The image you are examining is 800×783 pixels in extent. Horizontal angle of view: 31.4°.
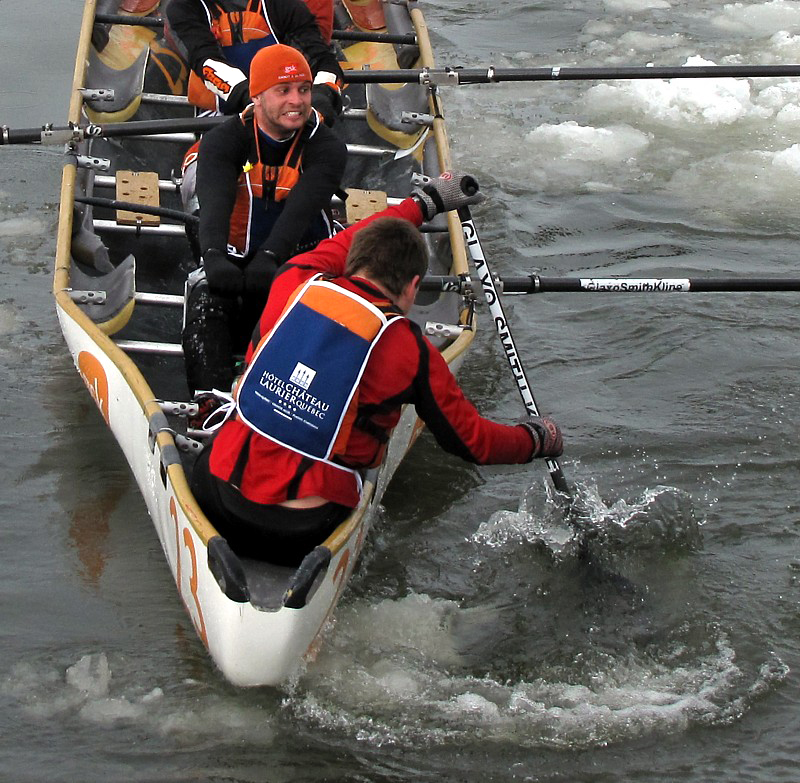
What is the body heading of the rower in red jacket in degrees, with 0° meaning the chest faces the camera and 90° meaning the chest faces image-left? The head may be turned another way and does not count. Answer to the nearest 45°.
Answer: approximately 225°

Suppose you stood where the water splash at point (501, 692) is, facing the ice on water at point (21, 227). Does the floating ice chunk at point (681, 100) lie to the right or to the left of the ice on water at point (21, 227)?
right

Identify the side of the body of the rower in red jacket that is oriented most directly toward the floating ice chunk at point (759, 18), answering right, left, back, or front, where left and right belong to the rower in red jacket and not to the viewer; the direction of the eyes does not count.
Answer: front

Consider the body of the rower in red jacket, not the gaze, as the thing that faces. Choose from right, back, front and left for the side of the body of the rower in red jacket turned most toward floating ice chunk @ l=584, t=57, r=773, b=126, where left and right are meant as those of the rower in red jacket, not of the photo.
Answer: front

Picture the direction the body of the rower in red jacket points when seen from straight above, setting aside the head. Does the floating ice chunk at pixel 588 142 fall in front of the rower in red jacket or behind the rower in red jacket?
in front

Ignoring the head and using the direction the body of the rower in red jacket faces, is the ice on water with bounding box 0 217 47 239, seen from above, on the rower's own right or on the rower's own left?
on the rower's own left

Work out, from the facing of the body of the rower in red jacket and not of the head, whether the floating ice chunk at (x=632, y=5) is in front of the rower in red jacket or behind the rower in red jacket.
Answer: in front
